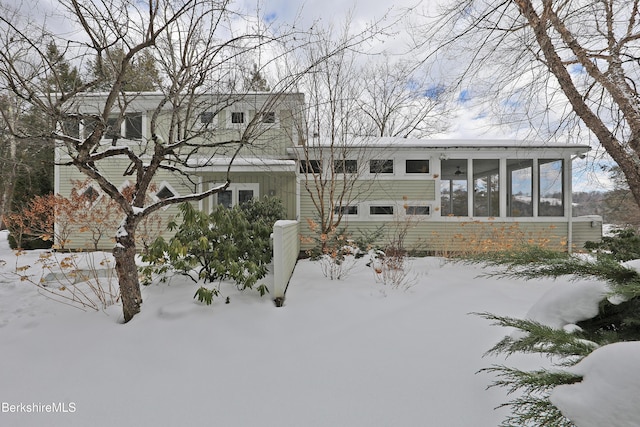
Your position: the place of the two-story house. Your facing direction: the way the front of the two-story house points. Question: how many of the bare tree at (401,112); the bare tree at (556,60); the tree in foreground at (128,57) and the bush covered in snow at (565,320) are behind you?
1

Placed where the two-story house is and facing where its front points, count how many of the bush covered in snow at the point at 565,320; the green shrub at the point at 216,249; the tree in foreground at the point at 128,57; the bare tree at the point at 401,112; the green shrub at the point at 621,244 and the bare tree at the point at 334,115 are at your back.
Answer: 1

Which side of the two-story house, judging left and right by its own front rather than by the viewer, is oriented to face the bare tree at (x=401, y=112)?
back

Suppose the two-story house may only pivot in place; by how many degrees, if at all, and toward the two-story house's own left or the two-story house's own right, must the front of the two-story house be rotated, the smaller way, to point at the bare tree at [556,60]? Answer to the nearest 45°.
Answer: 0° — it already faces it

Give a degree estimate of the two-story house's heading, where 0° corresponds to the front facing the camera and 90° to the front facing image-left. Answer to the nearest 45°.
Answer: approximately 0°

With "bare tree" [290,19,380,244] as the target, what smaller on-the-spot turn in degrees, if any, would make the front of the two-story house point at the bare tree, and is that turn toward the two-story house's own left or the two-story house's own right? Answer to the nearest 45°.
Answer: approximately 45° to the two-story house's own right

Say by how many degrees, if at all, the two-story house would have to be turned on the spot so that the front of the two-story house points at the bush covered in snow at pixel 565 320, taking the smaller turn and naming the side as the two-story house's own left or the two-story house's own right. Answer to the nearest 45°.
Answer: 0° — it already faces it

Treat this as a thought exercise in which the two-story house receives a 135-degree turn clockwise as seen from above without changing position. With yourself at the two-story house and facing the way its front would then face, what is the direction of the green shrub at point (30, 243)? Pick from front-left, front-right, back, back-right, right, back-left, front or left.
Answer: front-left
